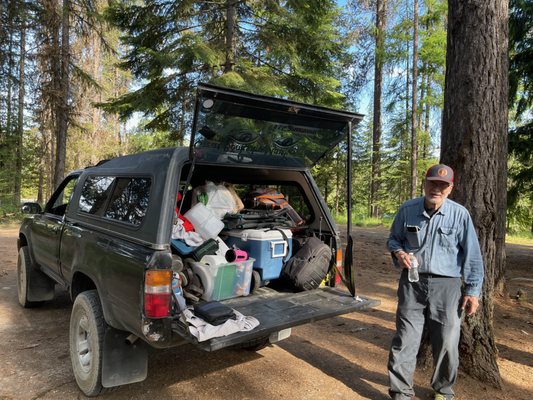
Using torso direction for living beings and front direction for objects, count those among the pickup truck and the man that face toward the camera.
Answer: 1

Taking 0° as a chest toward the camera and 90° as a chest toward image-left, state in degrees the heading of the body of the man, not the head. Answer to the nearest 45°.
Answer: approximately 0°

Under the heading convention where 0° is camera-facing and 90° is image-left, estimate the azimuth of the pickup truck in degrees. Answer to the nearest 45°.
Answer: approximately 135°

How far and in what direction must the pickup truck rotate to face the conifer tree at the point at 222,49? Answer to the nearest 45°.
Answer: approximately 45° to its right

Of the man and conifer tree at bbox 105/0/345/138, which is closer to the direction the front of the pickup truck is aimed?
the conifer tree

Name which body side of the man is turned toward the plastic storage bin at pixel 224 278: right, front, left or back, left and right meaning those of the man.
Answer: right

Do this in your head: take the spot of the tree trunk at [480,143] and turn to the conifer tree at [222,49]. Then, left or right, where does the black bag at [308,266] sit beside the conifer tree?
left

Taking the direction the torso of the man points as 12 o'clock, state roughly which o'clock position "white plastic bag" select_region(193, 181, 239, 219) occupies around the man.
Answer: The white plastic bag is roughly at 3 o'clock from the man.
